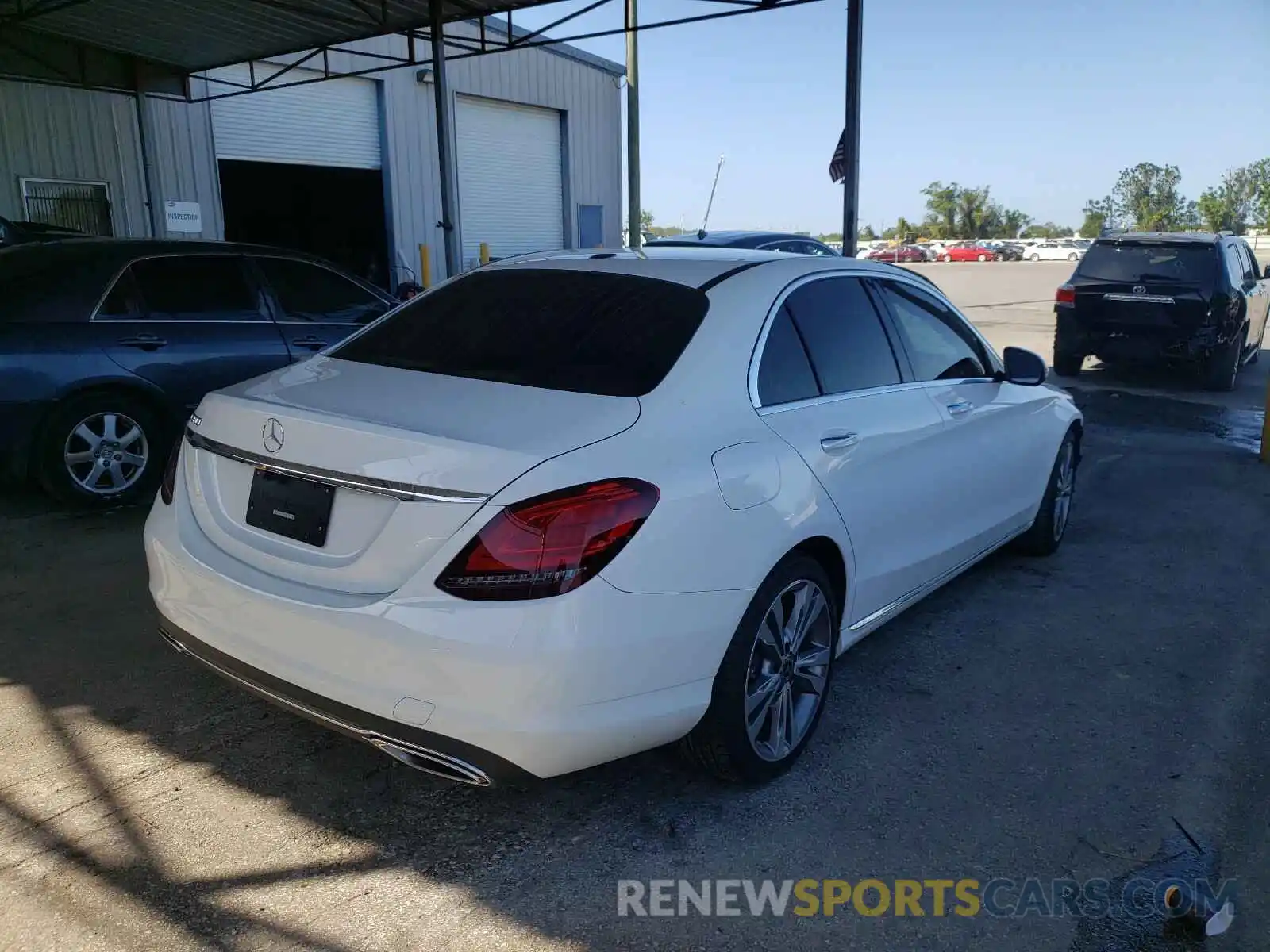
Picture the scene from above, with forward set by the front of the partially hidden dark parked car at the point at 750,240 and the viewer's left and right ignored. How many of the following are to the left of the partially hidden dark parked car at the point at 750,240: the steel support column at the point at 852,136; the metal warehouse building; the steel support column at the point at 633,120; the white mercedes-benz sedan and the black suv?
2

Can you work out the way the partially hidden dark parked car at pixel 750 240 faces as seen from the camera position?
facing away from the viewer and to the right of the viewer

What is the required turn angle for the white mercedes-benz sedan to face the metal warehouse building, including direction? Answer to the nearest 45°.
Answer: approximately 45° to its left

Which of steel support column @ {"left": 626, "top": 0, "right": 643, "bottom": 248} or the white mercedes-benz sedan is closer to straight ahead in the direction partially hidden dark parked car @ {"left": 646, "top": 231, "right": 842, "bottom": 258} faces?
the steel support column

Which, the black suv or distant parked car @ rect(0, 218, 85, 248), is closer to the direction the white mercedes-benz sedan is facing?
the black suv

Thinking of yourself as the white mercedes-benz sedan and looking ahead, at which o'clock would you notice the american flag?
The american flag is roughly at 11 o'clock from the white mercedes-benz sedan.

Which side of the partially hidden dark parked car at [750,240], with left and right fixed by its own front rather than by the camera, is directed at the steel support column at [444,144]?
back

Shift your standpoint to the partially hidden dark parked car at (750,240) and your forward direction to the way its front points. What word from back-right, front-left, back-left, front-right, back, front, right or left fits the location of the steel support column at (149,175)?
back-left

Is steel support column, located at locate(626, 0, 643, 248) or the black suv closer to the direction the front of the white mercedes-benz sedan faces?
the black suv

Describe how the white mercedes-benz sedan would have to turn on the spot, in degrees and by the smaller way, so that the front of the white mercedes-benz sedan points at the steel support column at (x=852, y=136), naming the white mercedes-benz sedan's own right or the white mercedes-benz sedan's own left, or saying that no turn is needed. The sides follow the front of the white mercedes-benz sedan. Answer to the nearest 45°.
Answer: approximately 45° to the white mercedes-benz sedan's own left

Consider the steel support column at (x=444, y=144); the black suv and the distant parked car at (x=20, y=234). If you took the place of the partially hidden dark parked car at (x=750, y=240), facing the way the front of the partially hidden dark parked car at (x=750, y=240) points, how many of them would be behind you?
2

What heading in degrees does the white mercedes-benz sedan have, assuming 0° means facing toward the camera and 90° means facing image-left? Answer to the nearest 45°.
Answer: approximately 225°

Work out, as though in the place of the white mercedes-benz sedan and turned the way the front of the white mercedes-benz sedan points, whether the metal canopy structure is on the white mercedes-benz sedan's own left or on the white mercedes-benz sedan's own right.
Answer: on the white mercedes-benz sedan's own left

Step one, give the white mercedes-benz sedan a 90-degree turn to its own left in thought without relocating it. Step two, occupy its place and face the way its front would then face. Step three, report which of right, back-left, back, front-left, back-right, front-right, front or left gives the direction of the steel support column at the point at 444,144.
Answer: front-right
